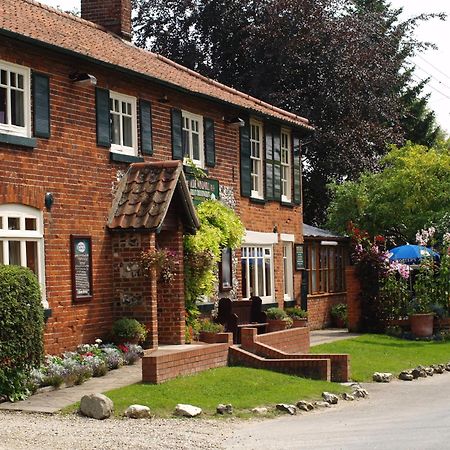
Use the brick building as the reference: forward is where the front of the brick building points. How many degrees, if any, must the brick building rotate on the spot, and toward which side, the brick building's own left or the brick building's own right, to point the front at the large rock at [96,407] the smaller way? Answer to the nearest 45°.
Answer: approximately 45° to the brick building's own right

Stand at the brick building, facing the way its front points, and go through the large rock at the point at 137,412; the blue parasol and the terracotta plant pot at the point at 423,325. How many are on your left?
2

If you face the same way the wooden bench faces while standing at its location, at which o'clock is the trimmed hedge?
The trimmed hedge is roughly at 2 o'clock from the wooden bench.

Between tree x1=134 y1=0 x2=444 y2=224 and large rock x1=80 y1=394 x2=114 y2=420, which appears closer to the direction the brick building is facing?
the large rock

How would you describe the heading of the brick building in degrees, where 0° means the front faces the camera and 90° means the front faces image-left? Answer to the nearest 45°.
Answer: approximately 315°

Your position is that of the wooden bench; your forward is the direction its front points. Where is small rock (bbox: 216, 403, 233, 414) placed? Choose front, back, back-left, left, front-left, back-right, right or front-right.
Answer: front-right
